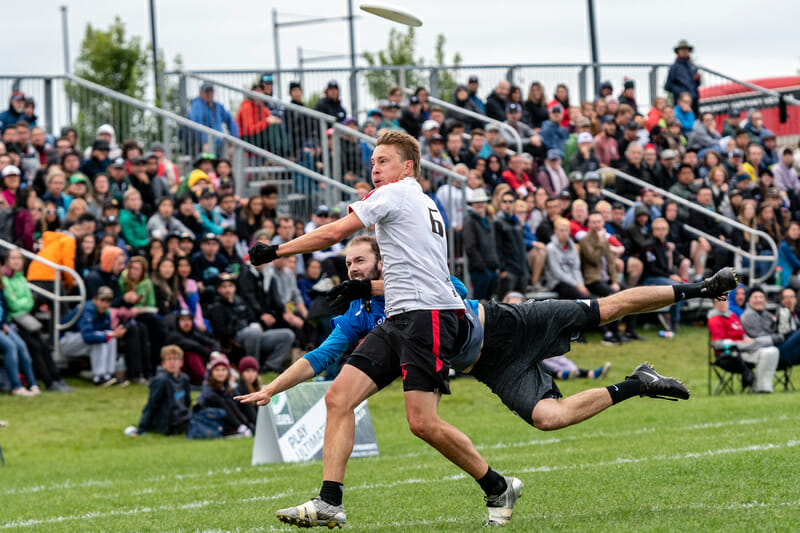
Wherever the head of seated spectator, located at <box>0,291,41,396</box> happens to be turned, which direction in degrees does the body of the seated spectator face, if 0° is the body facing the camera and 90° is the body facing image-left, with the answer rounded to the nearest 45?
approximately 315°

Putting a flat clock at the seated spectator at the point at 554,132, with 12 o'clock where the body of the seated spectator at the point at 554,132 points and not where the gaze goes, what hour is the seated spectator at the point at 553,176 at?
the seated spectator at the point at 553,176 is roughly at 12 o'clock from the seated spectator at the point at 554,132.

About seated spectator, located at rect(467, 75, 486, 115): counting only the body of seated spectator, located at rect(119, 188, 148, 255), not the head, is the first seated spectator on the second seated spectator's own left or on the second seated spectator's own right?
on the second seated spectator's own left

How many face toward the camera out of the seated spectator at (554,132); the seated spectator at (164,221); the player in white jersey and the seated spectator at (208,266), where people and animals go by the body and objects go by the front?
3

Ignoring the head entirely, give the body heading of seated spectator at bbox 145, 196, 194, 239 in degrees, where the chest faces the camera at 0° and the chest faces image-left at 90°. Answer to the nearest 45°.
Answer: approximately 0°

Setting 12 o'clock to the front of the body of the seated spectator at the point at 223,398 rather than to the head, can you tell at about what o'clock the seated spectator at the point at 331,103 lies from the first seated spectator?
The seated spectator at the point at 331,103 is roughly at 8 o'clock from the seated spectator at the point at 223,398.

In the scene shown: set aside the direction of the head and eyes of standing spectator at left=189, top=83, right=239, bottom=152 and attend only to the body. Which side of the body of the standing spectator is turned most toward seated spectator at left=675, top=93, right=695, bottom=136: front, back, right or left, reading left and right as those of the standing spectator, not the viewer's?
left

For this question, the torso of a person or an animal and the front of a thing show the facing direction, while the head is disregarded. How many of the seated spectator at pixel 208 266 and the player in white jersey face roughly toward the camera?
1
